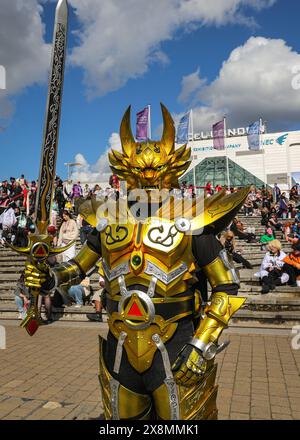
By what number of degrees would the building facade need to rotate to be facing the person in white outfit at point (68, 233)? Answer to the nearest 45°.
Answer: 0° — it already faces them

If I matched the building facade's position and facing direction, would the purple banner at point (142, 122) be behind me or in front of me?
in front

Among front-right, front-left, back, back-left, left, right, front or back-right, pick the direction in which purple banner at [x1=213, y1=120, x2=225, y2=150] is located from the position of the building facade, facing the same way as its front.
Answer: front

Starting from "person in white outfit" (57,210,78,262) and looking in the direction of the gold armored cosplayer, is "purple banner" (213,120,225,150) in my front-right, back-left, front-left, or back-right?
back-left

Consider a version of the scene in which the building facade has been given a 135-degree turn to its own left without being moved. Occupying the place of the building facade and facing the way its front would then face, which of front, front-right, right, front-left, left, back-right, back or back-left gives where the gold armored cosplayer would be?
back-right

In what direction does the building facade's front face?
toward the camera

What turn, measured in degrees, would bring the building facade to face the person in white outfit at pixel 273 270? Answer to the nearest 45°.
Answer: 0° — it already faces them
